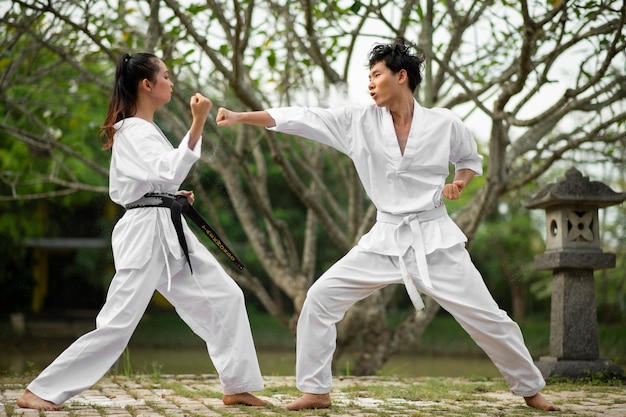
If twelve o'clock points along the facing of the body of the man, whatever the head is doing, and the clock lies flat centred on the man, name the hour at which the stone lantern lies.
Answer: The stone lantern is roughly at 7 o'clock from the man.

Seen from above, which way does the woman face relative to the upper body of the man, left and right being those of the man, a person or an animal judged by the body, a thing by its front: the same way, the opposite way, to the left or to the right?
to the left

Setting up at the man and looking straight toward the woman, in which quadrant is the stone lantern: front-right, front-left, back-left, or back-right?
back-right

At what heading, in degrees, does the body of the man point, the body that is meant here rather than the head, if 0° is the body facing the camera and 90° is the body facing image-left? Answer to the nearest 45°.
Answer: approximately 0°

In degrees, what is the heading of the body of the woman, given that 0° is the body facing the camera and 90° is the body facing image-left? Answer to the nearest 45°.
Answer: approximately 270°

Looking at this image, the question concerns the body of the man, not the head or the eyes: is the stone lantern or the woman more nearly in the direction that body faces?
the woman

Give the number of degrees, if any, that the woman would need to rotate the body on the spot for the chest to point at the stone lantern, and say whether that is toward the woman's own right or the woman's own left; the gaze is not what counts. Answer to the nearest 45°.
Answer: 0° — they already face it

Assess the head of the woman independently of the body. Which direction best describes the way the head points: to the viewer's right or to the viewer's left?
to the viewer's right

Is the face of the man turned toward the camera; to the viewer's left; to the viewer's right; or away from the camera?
to the viewer's left

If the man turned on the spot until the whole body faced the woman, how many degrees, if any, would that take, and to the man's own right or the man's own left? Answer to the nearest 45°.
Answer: approximately 90° to the man's own right

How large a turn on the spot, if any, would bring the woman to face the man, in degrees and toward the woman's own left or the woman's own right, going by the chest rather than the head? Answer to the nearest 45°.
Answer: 0° — they already face them

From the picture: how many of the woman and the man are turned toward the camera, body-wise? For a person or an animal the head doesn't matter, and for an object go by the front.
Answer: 1
